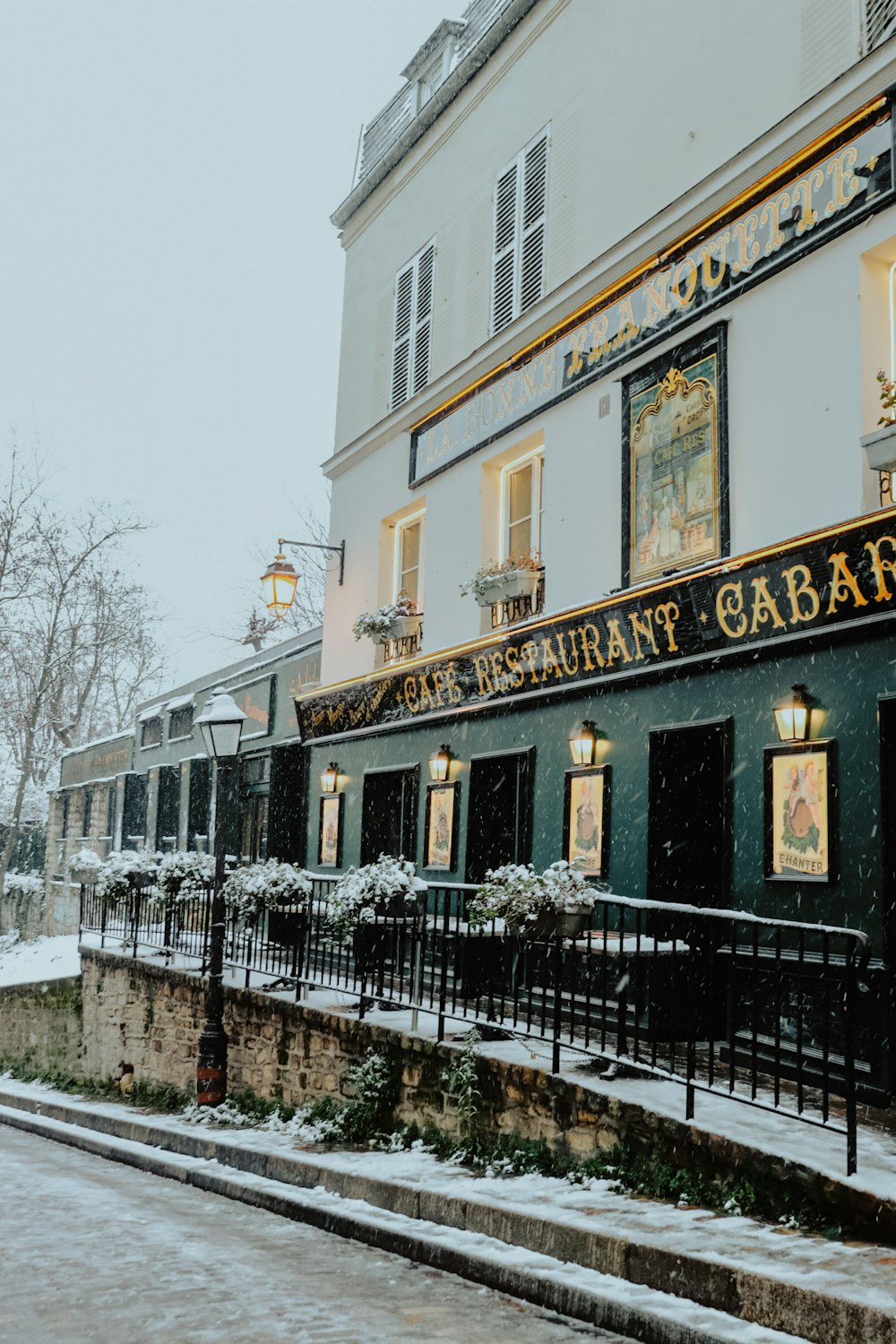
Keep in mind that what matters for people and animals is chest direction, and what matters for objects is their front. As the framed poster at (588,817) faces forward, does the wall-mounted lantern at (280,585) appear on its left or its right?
on its right

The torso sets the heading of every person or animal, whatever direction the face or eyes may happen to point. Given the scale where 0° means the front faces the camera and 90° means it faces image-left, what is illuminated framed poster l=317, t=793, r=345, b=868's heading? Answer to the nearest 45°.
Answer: approximately 45°

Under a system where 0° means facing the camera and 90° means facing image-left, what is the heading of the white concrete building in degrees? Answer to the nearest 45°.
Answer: approximately 45°

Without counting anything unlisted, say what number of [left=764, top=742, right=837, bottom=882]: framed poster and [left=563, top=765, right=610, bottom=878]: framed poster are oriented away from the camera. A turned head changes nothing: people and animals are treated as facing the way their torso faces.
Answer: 0

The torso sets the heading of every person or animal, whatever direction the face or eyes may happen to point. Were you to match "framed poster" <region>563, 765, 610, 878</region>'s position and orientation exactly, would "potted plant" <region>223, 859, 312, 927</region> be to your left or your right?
on your right

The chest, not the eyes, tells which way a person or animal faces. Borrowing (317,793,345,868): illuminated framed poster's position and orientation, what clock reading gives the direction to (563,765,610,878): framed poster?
The framed poster is roughly at 10 o'clock from the illuminated framed poster.

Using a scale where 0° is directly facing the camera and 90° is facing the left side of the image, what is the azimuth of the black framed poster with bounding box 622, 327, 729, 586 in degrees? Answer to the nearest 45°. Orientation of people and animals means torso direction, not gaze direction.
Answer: approximately 45°
